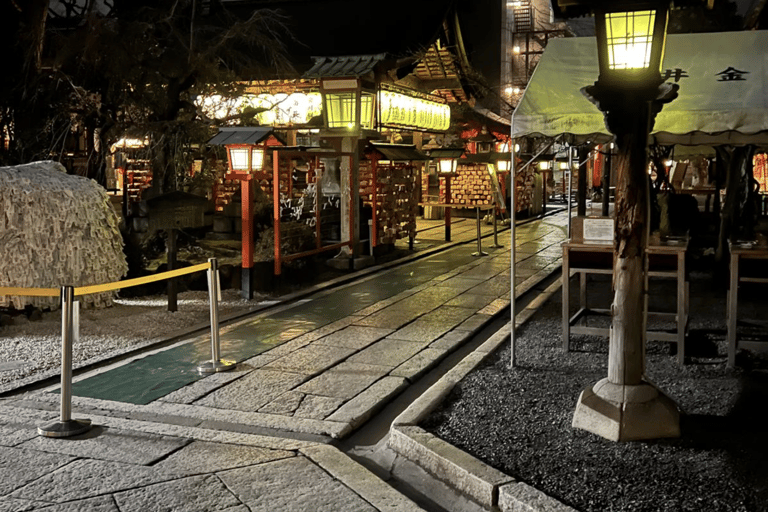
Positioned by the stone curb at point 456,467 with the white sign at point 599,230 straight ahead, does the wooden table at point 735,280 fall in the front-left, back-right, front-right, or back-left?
front-right

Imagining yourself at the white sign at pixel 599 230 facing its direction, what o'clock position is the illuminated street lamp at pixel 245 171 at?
The illuminated street lamp is roughly at 4 o'clock from the white sign.

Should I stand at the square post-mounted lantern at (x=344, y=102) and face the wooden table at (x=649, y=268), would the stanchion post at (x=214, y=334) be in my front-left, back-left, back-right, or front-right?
front-right

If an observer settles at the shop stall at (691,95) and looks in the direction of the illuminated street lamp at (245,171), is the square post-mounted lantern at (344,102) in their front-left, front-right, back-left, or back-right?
front-right

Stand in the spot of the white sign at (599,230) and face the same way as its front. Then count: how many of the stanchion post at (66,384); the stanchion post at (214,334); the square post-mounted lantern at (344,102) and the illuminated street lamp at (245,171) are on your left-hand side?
0

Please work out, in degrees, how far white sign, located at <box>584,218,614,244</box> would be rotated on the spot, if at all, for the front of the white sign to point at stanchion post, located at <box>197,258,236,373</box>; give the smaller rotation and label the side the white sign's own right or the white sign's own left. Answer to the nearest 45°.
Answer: approximately 90° to the white sign's own right

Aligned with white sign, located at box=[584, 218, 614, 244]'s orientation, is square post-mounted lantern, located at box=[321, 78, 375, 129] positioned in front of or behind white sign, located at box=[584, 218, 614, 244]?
behind

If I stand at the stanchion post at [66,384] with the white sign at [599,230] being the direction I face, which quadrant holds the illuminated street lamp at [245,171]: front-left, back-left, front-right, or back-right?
front-left

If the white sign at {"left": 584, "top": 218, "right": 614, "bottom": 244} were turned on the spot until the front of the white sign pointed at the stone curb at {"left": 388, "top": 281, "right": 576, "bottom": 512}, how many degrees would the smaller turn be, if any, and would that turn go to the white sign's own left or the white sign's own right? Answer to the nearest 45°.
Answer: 0° — it already faces it
